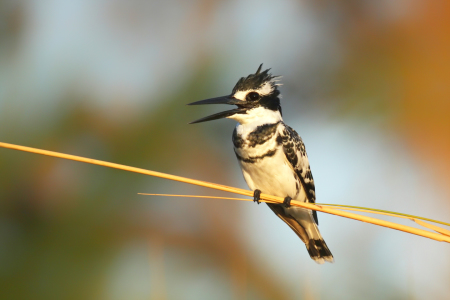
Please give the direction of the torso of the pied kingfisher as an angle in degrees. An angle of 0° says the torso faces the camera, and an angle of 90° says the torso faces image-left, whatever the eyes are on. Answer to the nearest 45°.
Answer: approximately 45°
